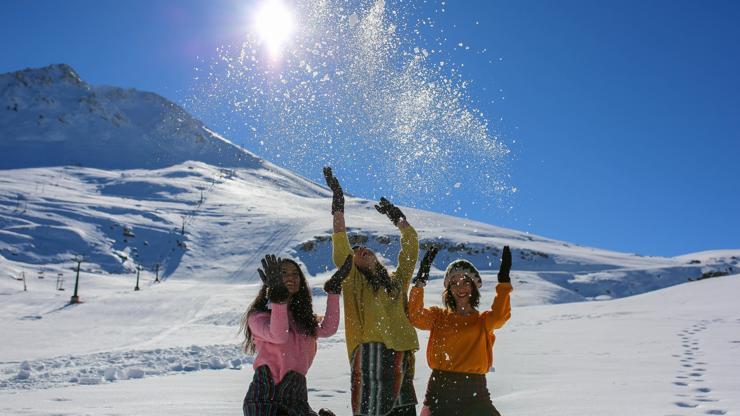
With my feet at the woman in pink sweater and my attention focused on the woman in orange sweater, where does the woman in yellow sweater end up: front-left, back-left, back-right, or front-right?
front-left

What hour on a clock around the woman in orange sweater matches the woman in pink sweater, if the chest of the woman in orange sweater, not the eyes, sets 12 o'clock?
The woman in pink sweater is roughly at 2 o'clock from the woman in orange sweater.

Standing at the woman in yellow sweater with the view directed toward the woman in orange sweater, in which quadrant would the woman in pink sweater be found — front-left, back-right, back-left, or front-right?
back-right

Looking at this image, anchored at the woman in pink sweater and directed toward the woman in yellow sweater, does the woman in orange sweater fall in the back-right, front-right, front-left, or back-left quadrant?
front-right

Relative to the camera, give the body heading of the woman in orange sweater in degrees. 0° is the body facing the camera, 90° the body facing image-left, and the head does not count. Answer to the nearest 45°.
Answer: approximately 0°

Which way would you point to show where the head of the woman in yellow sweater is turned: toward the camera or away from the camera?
toward the camera

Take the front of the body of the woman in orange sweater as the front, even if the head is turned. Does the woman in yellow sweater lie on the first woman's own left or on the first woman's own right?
on the first woman's own right
